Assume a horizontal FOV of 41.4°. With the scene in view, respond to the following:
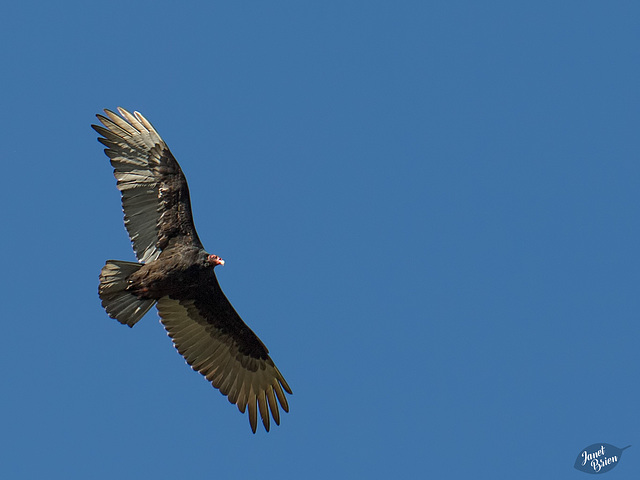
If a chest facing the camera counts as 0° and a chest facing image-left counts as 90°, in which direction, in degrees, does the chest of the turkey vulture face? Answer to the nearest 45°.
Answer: approximately 270°
